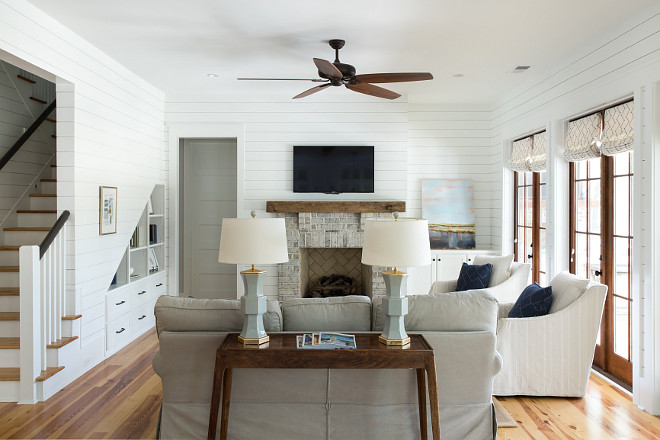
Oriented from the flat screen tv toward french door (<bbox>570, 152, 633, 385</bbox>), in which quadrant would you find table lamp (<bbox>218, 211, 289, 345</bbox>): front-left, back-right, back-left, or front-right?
front-right

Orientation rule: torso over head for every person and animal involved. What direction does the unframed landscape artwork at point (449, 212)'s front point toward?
toward the camera

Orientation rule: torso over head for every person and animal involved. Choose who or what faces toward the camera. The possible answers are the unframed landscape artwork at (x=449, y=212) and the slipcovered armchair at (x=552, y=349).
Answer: the unframed landscape artwork

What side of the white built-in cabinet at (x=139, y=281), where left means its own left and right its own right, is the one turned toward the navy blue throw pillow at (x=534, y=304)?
front

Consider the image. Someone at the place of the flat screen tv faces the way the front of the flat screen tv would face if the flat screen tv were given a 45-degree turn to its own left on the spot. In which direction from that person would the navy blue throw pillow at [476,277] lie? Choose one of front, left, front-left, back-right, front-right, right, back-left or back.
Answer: front

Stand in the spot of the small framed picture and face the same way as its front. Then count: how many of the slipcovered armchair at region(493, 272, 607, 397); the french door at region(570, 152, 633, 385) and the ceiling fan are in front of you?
3

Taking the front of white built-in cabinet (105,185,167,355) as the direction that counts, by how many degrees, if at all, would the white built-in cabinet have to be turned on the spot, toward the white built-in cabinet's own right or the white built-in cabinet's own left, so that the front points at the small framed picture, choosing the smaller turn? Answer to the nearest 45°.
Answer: approximately 45° to the white built-in cabinet's own right

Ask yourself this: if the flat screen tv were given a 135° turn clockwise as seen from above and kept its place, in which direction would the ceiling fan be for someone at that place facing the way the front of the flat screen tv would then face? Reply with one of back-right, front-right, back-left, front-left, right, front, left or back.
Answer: back-left

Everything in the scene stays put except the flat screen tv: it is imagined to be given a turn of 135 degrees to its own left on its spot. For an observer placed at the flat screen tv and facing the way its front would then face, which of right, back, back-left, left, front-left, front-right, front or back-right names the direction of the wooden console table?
back-right

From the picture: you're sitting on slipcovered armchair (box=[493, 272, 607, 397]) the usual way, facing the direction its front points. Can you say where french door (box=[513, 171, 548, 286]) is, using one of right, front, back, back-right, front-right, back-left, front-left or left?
right

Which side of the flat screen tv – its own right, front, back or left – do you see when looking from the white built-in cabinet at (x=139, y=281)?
right

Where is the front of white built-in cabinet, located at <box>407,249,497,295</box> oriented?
toward the camera

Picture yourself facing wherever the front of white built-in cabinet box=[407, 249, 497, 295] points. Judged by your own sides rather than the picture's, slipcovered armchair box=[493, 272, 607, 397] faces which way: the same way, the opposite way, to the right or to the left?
to the right

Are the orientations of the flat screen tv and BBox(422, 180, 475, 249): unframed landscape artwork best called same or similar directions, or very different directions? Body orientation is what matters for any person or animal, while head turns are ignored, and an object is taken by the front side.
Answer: same or similar directions

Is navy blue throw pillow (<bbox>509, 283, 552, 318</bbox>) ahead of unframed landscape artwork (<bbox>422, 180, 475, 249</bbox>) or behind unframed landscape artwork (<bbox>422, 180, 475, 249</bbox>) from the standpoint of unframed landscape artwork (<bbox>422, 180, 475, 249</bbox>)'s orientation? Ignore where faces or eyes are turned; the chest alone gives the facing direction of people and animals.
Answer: ahead

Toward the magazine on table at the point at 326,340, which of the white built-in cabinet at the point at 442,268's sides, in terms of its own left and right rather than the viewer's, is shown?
front

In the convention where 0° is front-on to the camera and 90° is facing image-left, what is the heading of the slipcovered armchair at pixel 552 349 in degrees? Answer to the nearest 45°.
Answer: approximately 90°

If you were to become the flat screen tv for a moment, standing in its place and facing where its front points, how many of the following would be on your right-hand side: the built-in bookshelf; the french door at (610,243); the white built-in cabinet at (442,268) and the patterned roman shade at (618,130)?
1

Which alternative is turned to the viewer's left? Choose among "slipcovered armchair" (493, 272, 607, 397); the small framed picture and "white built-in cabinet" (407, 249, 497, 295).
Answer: the slipcovered armchair

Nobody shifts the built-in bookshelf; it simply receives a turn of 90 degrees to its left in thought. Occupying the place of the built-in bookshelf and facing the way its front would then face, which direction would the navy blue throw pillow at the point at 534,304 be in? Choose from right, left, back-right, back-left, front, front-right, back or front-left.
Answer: right

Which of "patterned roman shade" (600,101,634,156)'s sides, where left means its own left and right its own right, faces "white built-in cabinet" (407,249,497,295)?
right

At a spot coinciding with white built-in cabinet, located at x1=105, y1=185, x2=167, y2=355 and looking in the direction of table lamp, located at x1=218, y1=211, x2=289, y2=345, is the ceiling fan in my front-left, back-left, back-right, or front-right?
front-left

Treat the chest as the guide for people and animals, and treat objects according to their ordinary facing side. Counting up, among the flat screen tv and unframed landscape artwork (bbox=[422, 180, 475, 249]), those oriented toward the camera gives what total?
2

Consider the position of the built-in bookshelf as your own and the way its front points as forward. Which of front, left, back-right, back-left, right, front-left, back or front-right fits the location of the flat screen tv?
front-left

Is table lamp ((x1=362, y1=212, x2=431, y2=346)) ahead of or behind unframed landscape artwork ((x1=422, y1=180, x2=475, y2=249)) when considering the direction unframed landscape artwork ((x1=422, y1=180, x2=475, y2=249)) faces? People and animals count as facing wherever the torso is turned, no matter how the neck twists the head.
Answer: ahead
